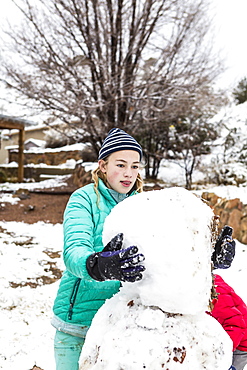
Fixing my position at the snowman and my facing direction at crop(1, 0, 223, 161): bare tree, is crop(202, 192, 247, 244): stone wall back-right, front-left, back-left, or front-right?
front-right

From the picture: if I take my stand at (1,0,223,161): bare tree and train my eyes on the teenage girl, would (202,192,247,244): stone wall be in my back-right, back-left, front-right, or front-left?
front-left

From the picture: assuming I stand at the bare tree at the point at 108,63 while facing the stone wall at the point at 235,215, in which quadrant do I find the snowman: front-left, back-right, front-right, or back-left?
front-right

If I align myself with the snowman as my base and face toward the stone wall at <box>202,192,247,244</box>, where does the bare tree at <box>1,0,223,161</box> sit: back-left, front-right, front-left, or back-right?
front-left

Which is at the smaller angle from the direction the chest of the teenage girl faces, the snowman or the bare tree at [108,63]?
the snowman

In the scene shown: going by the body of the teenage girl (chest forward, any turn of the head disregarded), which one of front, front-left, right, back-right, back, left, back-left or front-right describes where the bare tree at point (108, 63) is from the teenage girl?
back-left

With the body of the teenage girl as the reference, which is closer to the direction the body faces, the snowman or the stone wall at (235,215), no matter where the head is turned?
the snowman

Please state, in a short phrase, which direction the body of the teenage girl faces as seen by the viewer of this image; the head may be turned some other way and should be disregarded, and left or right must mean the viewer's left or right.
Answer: facing the viewer and to the right of the viewer

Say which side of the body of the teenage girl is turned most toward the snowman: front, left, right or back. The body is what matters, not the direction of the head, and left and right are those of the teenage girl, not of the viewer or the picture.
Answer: front

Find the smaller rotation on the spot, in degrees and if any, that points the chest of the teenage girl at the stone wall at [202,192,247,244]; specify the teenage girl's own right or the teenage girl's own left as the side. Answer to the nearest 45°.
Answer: approximately 90° to the teenage girl's own left
